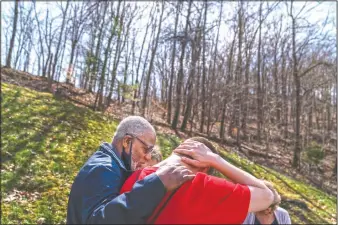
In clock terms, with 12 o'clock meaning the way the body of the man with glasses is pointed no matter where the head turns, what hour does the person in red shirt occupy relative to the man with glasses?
The person in red shirt is roughly at 1 o'clock from the man with glasses.

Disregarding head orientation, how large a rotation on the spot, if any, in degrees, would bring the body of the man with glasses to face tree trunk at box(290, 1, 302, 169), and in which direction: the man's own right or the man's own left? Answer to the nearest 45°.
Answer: approximately 45° to the man's own left

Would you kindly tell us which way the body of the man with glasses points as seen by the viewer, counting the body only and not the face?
to the viewer's right
